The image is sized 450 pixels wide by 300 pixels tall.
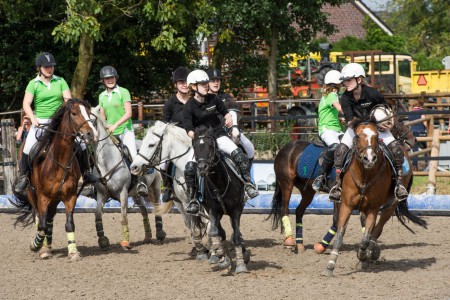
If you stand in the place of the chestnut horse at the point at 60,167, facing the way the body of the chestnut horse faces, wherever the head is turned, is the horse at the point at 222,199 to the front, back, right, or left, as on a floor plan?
front

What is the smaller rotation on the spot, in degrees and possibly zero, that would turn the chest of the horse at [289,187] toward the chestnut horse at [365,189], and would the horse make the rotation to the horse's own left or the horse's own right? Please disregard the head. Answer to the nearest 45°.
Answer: approximately 45° to the horse's own right

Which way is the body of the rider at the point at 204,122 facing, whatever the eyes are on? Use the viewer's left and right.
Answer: facing the viewer

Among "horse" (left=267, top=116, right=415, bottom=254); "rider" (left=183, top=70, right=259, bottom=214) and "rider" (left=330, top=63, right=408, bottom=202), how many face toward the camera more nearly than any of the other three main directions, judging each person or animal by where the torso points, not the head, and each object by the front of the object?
2

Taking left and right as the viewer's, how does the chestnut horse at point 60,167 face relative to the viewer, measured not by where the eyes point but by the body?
facing the viewer and to the right of the viewer

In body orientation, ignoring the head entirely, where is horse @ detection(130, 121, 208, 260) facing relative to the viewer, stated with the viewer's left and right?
facing the viewer and to the left of the viewer

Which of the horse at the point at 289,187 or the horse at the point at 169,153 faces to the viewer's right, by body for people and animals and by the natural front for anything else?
the horse at the point at 289,187

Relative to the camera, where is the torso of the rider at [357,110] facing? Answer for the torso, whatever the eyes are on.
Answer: toward the camera

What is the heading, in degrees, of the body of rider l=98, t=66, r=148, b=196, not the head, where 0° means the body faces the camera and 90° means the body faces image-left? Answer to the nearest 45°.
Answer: approximately 45°

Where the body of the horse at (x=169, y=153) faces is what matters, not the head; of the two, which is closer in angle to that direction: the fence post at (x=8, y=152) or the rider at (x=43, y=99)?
the rider

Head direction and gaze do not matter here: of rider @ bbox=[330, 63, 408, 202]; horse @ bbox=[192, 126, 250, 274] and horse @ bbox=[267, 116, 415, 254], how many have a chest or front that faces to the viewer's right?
1

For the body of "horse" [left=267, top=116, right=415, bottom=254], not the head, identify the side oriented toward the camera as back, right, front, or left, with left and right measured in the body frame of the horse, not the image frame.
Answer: right
